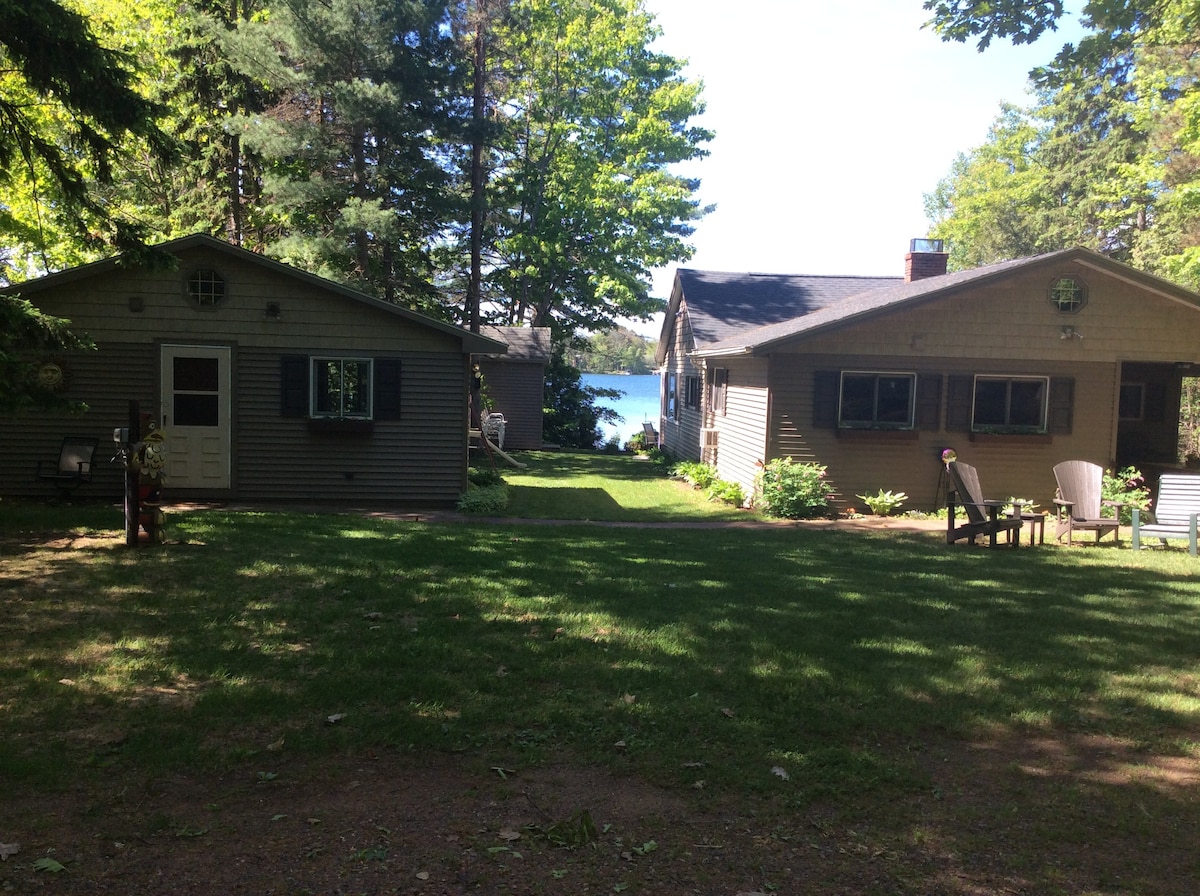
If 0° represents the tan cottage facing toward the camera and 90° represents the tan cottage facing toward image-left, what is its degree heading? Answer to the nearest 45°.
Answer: approximately 0°

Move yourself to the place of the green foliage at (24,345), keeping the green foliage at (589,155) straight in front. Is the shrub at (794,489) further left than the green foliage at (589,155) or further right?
right

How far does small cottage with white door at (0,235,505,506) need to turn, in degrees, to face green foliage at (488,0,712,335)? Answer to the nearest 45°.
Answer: approximately 135° to its left

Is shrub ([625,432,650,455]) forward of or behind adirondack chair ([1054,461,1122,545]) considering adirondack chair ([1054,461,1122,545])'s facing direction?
behind

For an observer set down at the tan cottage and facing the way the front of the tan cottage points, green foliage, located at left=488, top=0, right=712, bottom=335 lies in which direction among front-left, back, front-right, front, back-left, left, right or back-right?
back-right

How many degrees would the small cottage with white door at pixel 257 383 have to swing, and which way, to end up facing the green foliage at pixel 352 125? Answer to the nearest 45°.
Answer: approximately 180°

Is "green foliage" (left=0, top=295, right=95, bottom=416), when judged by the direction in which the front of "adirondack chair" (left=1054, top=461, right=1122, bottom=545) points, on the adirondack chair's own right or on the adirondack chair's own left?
on the adirondack chair's own right

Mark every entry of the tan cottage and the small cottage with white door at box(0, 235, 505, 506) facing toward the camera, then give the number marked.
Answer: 2

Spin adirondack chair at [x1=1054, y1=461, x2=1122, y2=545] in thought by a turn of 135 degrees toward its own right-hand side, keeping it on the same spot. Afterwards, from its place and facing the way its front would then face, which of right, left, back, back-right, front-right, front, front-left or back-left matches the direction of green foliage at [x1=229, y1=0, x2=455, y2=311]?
front

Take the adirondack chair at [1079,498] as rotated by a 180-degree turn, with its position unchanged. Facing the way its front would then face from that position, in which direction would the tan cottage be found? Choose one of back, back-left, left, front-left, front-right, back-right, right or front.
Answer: front
